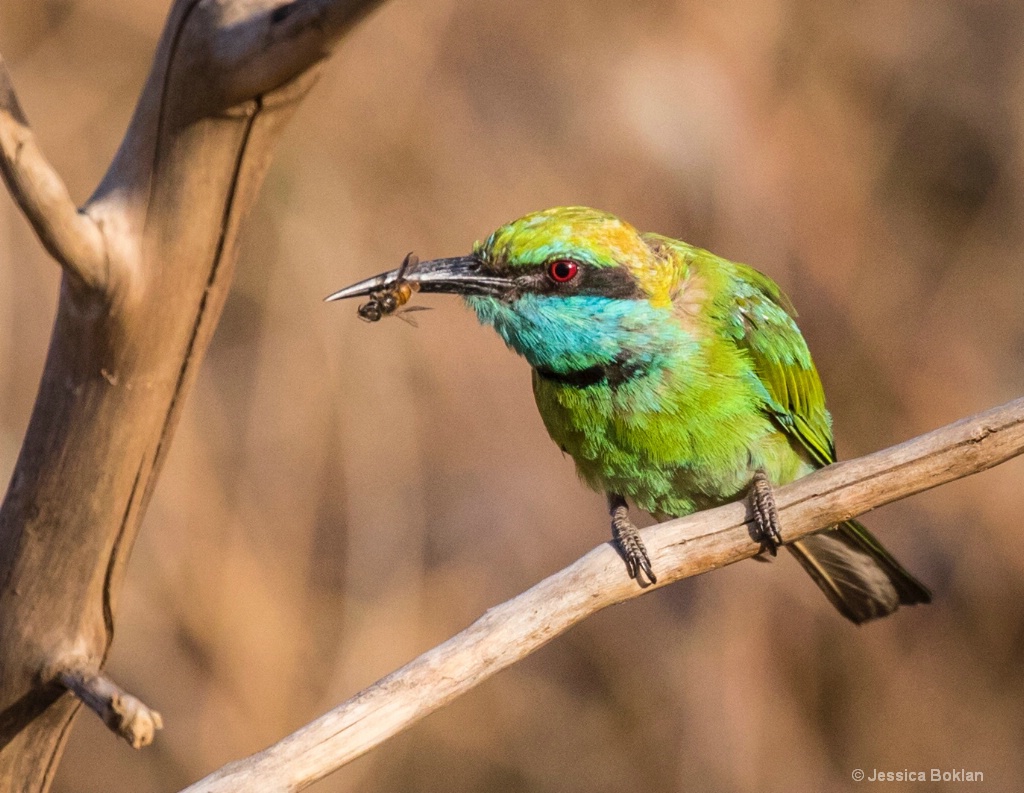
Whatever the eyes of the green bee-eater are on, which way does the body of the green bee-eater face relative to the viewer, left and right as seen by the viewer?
facing the viewer and to the left of the viewer
